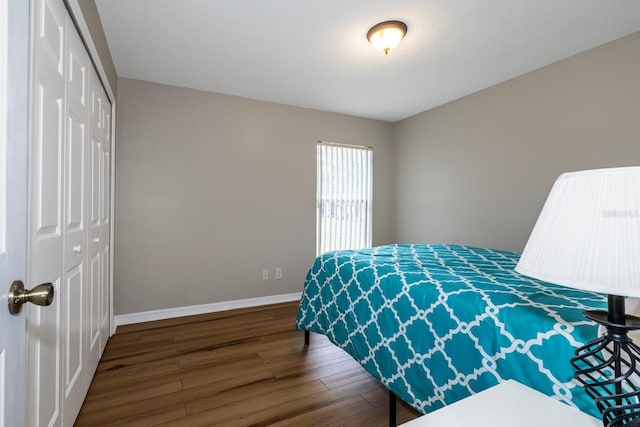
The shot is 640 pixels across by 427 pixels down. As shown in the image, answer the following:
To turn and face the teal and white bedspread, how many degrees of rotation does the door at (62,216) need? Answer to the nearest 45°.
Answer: approximately 45° to its right

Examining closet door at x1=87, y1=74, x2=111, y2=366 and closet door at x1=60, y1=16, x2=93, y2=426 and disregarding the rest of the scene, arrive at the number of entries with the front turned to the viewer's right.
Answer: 2

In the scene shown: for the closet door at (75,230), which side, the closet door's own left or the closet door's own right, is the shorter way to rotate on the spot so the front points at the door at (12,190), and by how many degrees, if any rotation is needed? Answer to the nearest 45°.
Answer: approximately 90° to the closet door's own right

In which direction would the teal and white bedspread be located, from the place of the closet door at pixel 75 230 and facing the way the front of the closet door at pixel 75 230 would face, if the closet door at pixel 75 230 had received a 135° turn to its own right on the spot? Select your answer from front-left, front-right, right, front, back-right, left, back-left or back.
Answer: left

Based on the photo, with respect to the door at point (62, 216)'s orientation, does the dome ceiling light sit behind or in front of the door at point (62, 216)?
in front

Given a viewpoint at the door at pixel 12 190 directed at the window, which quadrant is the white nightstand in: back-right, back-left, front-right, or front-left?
front-right

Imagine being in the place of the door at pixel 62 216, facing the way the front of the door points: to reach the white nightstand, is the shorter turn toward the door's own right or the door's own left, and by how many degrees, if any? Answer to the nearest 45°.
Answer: approximately 45° to the door's own right

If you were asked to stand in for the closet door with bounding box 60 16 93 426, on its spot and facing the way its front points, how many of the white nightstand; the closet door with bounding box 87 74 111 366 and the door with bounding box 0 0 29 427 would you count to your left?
1

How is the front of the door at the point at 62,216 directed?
to the viewer's right

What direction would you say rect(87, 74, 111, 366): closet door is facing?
to the viewer's right

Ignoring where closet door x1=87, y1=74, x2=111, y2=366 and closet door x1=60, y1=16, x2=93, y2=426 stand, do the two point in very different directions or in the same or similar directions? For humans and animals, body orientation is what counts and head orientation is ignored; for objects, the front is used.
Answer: same or similar directions

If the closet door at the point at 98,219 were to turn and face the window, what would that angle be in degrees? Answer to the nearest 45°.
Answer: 0° — it already faces it

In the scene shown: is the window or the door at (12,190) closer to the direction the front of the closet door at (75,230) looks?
the window

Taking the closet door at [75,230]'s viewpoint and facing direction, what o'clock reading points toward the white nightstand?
The white nightstand is roughly at 2 o'clock from the closet door.

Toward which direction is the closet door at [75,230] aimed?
to the viewer's right
